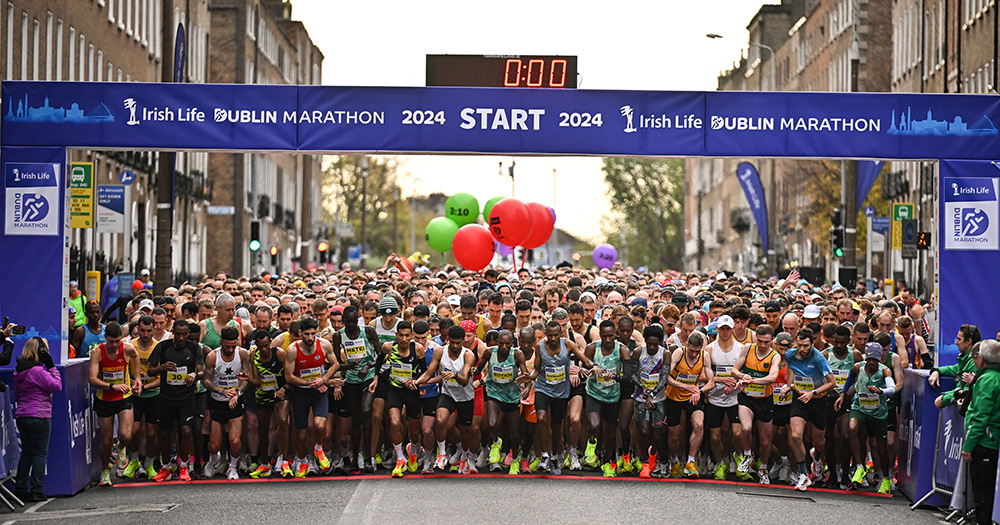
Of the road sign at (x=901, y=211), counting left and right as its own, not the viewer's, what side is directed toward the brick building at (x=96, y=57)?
right

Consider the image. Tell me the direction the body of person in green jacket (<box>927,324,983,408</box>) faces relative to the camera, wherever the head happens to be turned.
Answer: to the viewer's left

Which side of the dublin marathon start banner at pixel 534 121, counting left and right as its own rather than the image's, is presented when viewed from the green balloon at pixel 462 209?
back

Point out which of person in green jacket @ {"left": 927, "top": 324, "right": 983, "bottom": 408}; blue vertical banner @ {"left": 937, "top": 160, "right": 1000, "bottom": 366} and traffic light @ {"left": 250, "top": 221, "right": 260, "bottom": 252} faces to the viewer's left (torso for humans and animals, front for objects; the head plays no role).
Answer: the person in green jacket

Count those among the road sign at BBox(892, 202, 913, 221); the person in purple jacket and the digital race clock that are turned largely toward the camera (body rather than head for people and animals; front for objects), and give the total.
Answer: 2

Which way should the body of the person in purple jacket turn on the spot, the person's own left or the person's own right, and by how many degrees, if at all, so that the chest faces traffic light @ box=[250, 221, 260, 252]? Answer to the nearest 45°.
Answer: approximately 45° to the person's own left

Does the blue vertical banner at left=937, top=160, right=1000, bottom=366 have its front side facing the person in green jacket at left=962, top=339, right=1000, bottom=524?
yes

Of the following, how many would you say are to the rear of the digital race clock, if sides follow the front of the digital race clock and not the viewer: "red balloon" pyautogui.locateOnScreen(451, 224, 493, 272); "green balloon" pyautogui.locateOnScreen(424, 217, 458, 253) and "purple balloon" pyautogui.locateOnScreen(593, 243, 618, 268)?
3

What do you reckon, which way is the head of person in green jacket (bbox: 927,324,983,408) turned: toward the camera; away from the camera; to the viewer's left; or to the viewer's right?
to the viewer's left

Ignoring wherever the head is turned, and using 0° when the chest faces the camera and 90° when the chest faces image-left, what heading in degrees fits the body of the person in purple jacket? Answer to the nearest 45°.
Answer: approximately 225°

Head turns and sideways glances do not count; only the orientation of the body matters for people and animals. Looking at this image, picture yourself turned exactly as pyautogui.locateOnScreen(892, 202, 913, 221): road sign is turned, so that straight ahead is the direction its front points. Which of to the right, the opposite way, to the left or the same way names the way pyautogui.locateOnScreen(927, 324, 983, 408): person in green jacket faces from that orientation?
to the right

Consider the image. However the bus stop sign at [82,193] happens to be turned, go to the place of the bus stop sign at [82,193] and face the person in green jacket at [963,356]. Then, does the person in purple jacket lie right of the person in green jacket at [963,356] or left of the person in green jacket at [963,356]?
right

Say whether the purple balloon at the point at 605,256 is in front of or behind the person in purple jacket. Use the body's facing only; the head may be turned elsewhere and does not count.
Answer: in front
